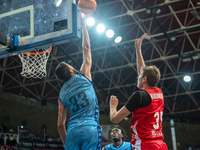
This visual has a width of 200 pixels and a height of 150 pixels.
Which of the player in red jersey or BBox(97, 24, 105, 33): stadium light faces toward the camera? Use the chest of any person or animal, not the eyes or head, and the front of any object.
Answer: the stadium light

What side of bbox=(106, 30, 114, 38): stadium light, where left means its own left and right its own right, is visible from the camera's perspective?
front

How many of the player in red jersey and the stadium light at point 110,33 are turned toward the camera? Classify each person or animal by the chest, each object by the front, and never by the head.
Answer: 1

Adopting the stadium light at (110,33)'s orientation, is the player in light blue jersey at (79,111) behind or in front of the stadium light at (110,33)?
in front

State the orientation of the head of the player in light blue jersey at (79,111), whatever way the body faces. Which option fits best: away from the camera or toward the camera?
away from the camera

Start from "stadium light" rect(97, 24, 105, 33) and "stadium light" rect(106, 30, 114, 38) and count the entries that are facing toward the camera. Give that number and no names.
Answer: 2

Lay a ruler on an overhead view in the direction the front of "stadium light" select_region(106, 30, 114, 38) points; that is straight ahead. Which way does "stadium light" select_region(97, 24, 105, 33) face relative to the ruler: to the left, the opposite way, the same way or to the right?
the same way

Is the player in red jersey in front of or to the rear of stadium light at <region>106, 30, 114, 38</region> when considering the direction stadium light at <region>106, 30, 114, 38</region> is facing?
in front

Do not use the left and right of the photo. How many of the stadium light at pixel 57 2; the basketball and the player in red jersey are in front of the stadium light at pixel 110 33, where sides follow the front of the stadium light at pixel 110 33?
3

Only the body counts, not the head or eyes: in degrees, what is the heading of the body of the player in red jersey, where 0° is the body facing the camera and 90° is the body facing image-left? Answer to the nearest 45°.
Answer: approximately 135°

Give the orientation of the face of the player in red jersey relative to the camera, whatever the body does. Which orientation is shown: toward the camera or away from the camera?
away from the camera

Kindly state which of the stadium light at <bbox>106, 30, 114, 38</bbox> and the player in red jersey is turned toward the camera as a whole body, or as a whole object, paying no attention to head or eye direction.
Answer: the stadium light

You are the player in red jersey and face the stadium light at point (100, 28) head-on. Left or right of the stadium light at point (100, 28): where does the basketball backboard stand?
left
